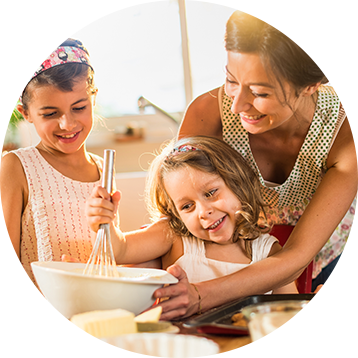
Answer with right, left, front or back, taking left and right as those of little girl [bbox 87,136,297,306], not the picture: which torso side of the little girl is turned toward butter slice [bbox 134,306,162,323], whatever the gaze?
front

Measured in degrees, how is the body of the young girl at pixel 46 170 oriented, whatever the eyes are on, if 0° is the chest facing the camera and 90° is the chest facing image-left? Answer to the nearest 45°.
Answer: approximately 315°

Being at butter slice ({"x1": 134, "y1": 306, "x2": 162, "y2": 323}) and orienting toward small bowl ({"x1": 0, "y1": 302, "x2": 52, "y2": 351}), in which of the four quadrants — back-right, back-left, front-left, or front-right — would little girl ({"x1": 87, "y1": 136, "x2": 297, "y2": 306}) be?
back-right

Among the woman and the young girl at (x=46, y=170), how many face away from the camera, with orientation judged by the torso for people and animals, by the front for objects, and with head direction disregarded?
0

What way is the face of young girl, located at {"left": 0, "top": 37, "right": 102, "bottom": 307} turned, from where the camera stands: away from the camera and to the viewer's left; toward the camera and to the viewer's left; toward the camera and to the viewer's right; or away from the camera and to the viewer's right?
toward the camera and to the viewer's right

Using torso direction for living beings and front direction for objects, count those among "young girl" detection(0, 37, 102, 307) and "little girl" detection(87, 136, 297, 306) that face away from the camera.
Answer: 0

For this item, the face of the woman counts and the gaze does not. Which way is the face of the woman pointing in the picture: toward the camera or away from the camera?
toward the camera

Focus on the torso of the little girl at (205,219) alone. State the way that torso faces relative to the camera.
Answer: toward the camera

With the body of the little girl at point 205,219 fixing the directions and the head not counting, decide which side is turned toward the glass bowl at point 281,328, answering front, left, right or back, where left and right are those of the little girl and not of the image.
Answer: front
